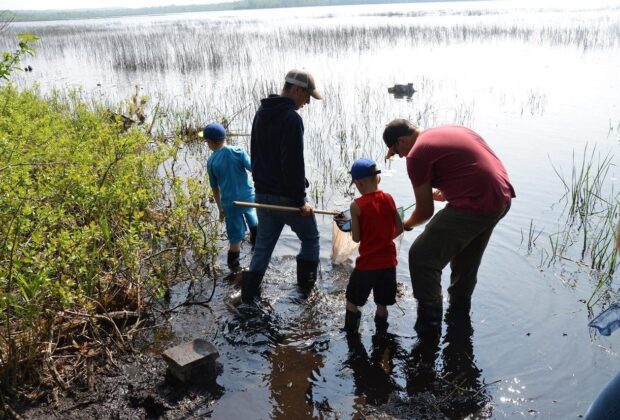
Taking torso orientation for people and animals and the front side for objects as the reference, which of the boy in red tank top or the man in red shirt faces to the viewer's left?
the man in red shirt

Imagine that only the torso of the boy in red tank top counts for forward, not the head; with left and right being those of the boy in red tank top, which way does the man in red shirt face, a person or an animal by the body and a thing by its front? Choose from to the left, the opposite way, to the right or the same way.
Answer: to the left

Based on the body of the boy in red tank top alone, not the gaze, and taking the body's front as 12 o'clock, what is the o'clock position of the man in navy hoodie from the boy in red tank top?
The man in navy hoodie is roughly at 10 o'clock from the boy in red tank top.

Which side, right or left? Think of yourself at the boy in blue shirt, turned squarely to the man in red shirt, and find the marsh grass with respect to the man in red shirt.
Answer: left

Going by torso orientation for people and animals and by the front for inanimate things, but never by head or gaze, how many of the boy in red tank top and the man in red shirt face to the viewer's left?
1

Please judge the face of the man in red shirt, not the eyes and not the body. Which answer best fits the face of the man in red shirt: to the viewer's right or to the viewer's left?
to the viewer's left

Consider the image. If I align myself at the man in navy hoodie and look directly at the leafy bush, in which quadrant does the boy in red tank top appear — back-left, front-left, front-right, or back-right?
back-left

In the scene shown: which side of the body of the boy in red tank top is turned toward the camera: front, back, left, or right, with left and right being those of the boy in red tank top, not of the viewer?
back

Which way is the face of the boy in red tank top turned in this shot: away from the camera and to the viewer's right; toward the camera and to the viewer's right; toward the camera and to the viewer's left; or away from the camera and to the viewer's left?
away from the camera and to the viewer's left

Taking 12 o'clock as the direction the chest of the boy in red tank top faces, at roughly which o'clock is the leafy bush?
The leafy bush is roughly at 9 o'clock from the boy in red tank top.

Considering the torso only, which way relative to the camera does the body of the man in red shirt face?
to the viewer's left
